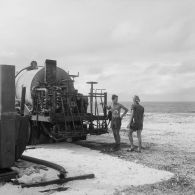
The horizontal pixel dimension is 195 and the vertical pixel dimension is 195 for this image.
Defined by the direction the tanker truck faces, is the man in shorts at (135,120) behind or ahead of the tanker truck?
behind
